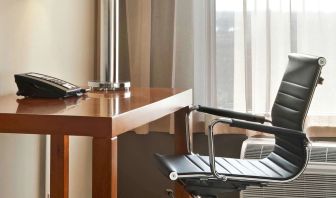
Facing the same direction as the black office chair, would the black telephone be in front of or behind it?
in front

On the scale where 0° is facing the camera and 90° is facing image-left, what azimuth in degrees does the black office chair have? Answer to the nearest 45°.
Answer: approximately 90°
